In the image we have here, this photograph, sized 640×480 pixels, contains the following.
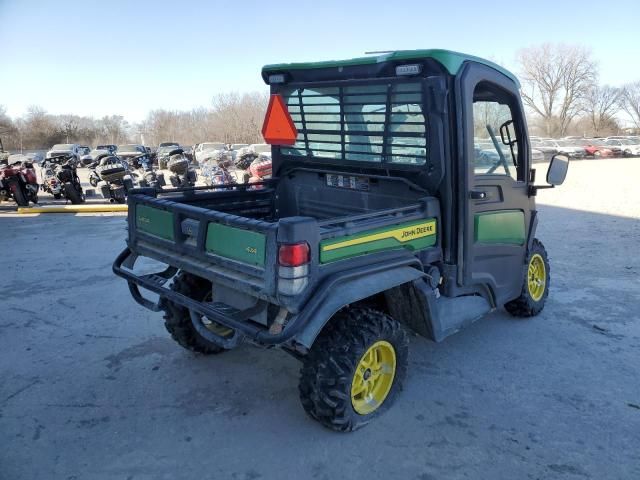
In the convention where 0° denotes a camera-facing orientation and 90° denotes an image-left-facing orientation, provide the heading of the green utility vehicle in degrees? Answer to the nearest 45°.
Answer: approximately 225°

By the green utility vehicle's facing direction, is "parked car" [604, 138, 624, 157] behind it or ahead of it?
ahead

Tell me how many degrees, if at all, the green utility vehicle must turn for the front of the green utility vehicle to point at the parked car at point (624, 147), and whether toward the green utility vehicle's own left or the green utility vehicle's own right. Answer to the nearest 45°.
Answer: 0° — it already faces it

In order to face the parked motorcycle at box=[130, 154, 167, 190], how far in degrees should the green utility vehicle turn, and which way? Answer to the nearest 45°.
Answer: approximately 90° to its left

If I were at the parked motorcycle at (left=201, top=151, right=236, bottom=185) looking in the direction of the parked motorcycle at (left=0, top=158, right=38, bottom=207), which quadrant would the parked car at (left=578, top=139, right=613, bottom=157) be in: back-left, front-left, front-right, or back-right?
back-right

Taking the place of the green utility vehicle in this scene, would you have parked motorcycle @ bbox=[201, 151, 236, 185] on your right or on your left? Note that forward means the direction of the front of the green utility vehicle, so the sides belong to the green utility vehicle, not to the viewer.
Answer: on your left

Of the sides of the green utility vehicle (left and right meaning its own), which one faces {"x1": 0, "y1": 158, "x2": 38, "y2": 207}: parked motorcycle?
left

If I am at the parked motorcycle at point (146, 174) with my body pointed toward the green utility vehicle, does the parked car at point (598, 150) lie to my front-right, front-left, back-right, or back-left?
back-left

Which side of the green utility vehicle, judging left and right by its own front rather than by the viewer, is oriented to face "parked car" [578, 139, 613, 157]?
front

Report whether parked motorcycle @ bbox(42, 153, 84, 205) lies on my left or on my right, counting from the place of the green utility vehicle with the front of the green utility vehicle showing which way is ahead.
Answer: on my left
